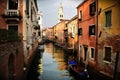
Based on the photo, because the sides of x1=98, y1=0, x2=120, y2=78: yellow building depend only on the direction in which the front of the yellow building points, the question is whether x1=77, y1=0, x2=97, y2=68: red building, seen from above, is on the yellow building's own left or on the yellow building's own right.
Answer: on the yellow building's own right

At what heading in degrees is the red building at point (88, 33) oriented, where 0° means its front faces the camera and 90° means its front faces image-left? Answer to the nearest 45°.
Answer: approximately 45°

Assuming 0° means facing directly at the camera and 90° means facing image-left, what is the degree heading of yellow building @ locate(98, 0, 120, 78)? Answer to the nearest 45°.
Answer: approximately 45°
